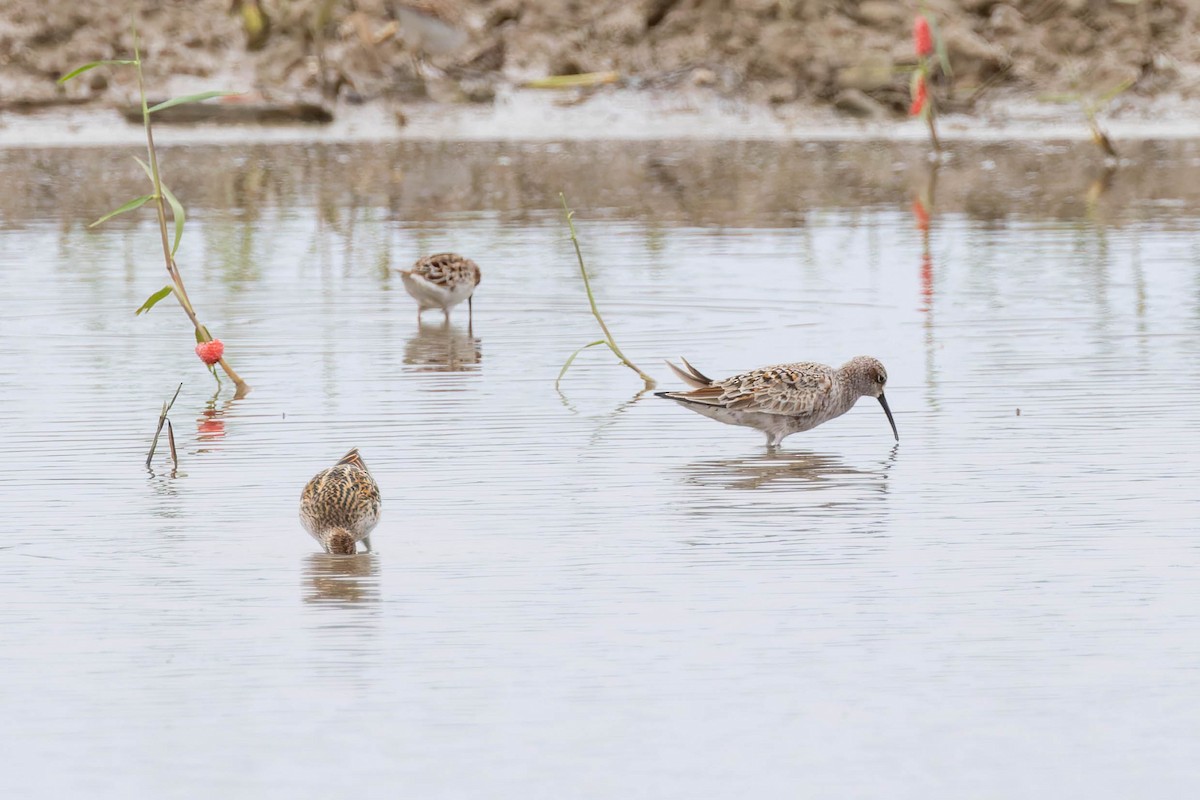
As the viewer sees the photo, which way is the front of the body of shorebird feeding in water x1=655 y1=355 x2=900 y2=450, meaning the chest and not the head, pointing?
to the viewer's right

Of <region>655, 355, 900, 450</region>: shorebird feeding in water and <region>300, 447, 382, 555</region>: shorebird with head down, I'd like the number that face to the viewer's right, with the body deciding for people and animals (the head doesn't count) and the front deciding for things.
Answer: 1

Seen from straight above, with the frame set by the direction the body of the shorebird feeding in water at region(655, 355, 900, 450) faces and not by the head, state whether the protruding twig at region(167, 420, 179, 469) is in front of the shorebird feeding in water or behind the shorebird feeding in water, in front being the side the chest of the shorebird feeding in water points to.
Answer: behind

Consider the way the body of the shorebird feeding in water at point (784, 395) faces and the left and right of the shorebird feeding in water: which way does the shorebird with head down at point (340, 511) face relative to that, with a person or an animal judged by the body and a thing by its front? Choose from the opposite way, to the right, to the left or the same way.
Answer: to the right

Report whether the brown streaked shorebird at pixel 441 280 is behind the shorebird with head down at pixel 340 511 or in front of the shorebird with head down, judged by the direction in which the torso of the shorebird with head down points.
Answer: behind

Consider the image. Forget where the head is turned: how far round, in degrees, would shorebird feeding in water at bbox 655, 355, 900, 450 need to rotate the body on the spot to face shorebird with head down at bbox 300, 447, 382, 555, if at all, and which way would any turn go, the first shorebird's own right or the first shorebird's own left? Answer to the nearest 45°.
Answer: approximately 135° to the first shorebird's own right

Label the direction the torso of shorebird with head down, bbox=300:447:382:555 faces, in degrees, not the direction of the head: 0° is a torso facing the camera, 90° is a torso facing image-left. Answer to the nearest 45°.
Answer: approximately 0°

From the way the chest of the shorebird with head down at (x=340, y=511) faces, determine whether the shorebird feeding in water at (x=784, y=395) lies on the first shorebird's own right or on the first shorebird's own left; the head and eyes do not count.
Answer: on the first shorebird's own left
